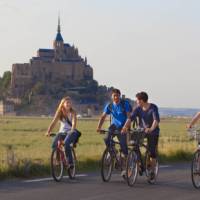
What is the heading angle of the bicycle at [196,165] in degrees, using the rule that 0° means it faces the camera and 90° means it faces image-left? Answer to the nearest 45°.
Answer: approximately 45°

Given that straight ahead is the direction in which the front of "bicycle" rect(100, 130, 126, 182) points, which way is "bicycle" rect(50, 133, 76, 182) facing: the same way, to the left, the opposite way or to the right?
the same way

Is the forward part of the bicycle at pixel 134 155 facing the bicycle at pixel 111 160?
no

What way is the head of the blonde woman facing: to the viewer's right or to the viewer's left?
to the viewer's right

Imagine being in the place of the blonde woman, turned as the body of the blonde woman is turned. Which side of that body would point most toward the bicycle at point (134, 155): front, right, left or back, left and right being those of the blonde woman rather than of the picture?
left

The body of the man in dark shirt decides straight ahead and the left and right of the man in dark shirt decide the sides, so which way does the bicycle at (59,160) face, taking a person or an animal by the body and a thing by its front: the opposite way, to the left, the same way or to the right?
the same way

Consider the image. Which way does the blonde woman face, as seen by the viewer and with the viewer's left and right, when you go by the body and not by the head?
facing the viewer and to the left of the viewer

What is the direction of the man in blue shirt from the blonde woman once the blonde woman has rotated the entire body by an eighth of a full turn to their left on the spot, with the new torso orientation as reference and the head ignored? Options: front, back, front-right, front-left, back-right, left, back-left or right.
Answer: left

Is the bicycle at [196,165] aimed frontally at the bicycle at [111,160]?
no

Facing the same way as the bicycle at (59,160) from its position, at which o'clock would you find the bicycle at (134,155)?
the bicycle at (134,155) is roughly at 8 o'clock from the bicycle at (59,160).

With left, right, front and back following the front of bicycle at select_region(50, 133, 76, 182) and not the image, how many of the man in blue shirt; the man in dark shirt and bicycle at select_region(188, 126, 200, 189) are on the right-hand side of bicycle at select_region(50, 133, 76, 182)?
0

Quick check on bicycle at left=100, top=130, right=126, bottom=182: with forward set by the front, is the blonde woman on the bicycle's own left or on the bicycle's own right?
on the bicycle's own right

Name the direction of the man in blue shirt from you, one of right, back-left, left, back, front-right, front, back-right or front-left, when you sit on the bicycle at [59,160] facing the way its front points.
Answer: back-left

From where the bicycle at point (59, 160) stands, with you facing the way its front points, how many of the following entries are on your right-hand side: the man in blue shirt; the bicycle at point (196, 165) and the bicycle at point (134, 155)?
0

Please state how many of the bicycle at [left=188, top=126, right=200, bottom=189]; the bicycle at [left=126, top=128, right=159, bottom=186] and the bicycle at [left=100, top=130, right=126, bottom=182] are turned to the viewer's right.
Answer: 0

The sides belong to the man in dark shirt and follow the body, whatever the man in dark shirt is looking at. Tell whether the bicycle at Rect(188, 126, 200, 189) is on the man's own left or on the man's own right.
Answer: on the man's own left

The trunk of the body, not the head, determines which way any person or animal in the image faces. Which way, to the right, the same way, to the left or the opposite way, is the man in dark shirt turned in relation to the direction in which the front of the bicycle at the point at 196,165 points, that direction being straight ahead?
the same way
